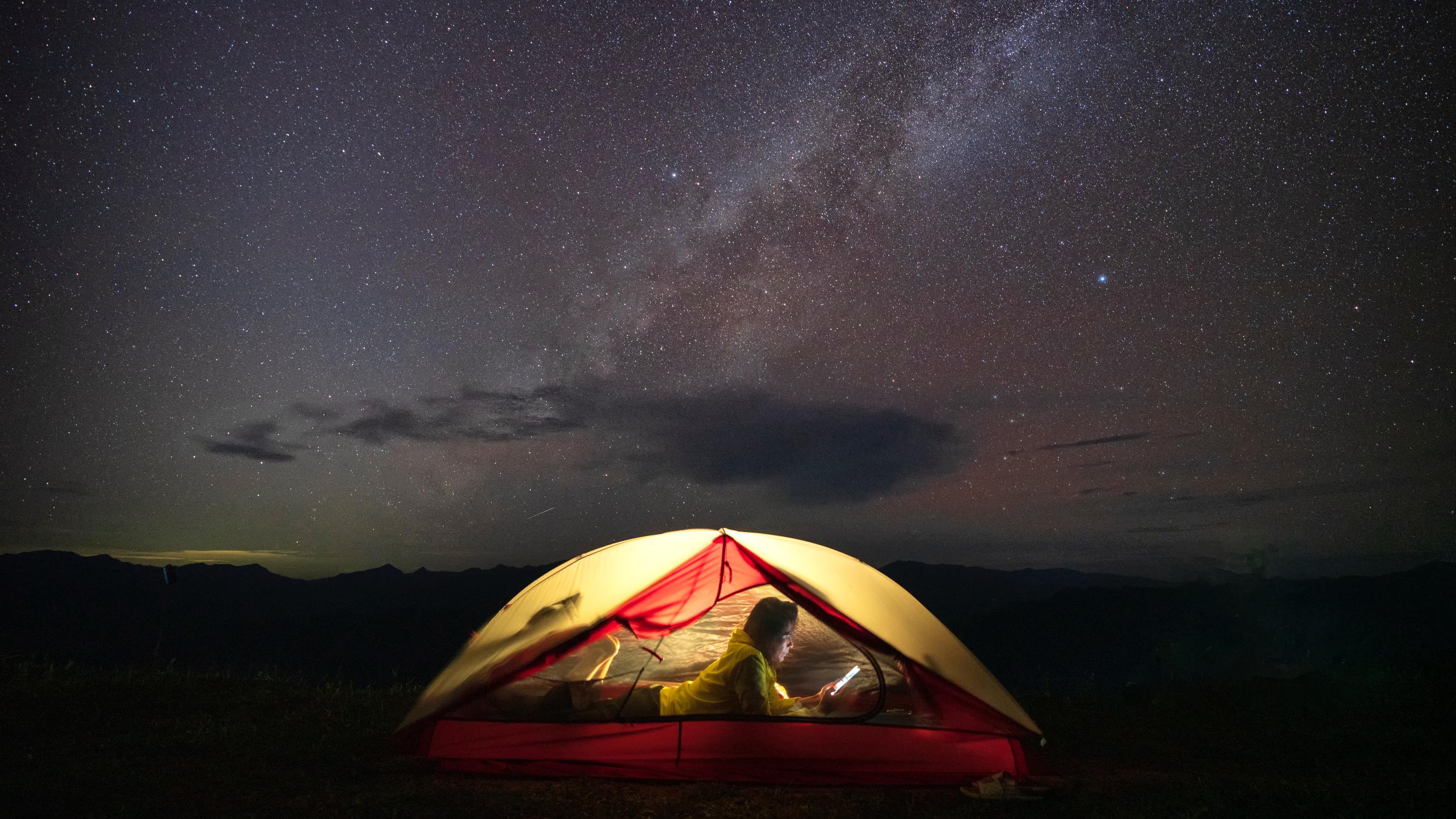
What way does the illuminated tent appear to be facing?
toward the camera
